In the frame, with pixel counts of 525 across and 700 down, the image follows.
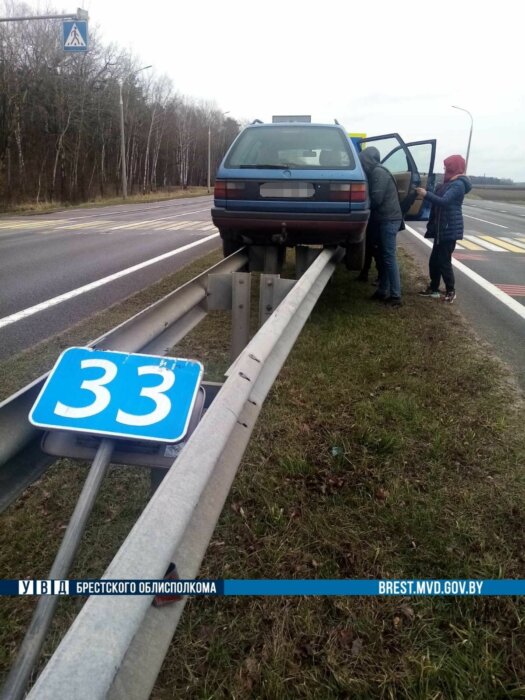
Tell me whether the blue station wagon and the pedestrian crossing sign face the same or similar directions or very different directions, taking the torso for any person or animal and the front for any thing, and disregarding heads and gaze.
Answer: very different directions

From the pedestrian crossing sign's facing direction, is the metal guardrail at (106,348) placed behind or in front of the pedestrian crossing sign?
in front

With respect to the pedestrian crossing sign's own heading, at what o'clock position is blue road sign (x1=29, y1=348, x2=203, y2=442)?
The blue road sign is roughly at 12 o'clock from the pedestrian crossing sign.

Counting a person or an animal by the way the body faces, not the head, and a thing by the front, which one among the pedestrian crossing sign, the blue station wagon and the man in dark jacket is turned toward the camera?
the pedestrian crossing sign

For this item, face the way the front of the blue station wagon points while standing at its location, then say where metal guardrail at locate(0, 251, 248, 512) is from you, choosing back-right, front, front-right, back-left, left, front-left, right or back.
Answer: back

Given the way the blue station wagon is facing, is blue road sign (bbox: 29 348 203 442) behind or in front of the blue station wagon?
behind

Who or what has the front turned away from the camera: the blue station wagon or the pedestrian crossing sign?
the blue station wagon

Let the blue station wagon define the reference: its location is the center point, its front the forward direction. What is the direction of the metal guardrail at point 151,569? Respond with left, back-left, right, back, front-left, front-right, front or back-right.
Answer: back

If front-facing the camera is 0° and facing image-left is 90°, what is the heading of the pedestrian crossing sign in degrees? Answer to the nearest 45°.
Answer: approximately 0°

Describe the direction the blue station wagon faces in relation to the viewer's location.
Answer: facing away from the viewer

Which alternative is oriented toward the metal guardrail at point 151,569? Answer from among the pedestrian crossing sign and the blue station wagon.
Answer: the pedestrian crossing sign
